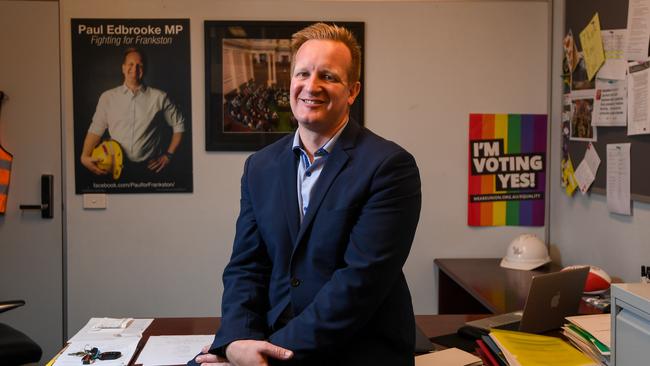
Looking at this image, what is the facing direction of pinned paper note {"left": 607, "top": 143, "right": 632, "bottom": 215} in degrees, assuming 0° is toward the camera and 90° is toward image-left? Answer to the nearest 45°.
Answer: approximately 45°

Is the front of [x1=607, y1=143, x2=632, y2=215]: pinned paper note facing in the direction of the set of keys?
yes

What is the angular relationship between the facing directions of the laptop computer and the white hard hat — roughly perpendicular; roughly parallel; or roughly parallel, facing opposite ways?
roughly perpendicular

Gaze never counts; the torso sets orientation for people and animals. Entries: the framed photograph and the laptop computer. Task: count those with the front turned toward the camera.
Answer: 1

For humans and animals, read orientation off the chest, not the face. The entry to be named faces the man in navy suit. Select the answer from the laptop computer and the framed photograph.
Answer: the framed photograph

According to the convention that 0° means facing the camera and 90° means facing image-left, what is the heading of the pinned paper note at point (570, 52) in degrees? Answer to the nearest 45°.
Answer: approximately 45°

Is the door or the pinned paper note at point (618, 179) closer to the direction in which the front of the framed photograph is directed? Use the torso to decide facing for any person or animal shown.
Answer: the pinned paper note

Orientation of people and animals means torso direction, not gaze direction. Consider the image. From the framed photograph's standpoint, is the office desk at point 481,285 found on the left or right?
on its left

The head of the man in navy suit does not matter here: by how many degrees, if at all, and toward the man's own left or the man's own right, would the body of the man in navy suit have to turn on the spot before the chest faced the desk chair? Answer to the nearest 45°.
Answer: approximately 90° to the man's own right

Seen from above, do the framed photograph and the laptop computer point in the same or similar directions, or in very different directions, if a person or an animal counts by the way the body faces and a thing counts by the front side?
very different directions

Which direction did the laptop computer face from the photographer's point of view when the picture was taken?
facing away from the viewer and to the left of the viewer

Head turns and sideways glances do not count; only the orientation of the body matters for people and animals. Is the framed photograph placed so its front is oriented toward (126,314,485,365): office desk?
yes

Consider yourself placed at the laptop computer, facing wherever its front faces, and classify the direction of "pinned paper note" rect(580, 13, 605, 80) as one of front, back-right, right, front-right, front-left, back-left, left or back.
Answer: front-right

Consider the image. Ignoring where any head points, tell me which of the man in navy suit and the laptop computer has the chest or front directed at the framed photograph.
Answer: the laptop computer
